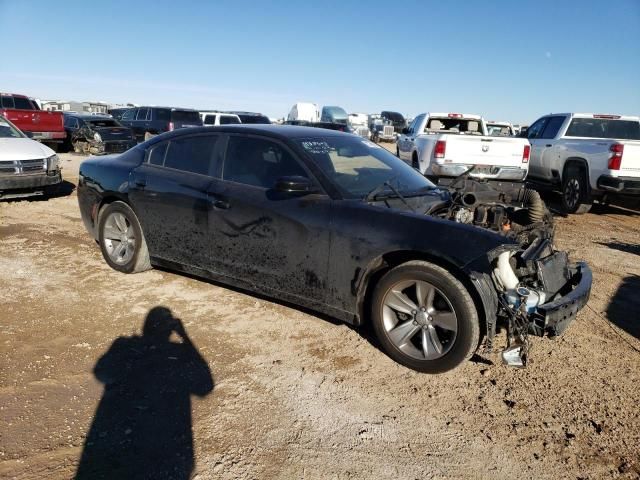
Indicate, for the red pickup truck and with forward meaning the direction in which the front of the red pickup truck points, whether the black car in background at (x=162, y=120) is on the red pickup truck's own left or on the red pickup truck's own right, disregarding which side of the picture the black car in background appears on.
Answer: on the red pickup truck's own right

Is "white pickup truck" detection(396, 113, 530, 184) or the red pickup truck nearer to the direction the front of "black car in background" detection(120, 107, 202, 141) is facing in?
the red pickup truck

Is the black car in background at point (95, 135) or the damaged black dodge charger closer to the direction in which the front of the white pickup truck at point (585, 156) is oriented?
the black car in background

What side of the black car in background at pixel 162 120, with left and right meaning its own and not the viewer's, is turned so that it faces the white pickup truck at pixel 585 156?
back

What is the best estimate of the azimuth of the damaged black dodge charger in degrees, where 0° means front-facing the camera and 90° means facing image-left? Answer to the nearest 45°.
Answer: approximately 315°

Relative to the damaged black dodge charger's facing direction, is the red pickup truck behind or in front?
behind

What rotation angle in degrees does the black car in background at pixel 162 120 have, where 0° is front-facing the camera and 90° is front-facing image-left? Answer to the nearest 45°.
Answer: approximately 135°

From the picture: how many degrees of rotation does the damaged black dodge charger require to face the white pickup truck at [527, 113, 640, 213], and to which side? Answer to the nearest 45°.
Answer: approximately 90° to its left

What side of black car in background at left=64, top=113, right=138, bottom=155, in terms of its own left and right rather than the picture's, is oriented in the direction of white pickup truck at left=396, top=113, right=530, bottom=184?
back

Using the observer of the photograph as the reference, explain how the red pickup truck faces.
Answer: facing away from the viewer and to the left of the viewer

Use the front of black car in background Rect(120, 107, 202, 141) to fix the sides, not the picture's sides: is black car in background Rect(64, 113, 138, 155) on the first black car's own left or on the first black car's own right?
on the first black car's own left

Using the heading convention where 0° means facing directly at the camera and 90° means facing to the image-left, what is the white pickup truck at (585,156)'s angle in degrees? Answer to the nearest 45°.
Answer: approximately 135°

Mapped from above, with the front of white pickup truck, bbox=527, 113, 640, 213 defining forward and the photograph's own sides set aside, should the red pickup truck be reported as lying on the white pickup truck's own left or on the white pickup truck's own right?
on the white pickup truck's own left
